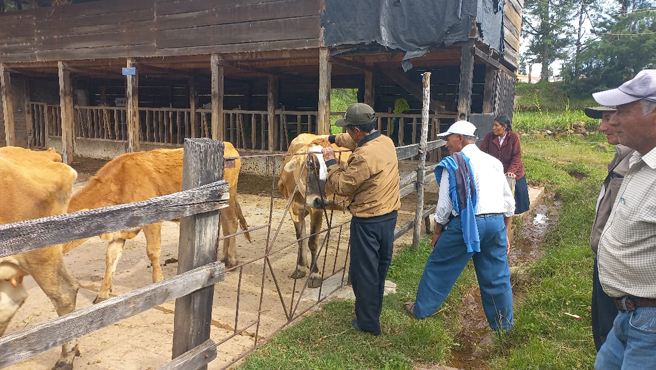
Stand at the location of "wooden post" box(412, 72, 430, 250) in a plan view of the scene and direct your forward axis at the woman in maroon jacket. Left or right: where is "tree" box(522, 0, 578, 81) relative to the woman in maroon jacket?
left

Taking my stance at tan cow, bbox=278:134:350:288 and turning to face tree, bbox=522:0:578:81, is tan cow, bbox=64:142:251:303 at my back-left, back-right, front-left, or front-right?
back-left

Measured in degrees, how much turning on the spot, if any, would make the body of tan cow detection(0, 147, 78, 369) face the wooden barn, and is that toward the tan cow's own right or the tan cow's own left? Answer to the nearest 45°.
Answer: approximately 135° to the tan cow's own right

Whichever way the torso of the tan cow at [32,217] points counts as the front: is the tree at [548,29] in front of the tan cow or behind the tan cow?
behind

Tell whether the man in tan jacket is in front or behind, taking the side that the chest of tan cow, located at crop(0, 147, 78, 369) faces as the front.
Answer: behind
